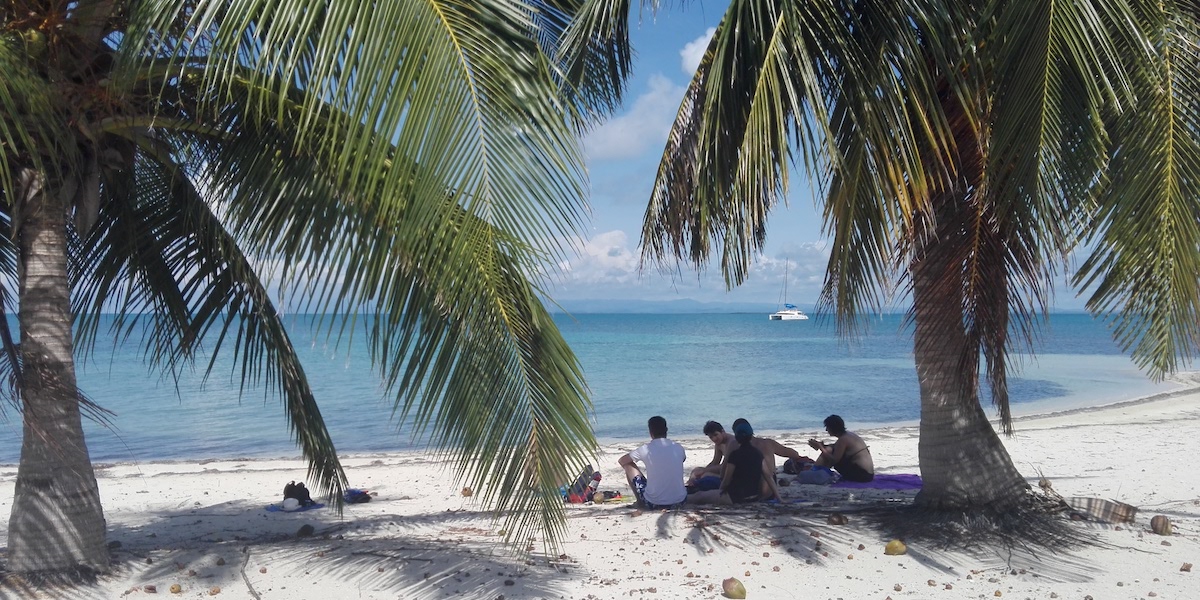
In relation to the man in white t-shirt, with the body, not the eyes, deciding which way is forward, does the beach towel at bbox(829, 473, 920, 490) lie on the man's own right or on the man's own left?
on the man's own right

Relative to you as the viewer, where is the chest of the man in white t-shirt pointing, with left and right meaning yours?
facing away from the viewer and to the left of the viewer

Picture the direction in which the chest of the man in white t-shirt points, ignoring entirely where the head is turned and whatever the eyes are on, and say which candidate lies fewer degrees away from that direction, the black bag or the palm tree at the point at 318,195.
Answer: the black bag

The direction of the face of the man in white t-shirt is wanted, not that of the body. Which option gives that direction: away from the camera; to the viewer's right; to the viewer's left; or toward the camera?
away from the camera

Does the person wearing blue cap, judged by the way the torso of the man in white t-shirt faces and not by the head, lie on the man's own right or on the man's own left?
on the man's own right
